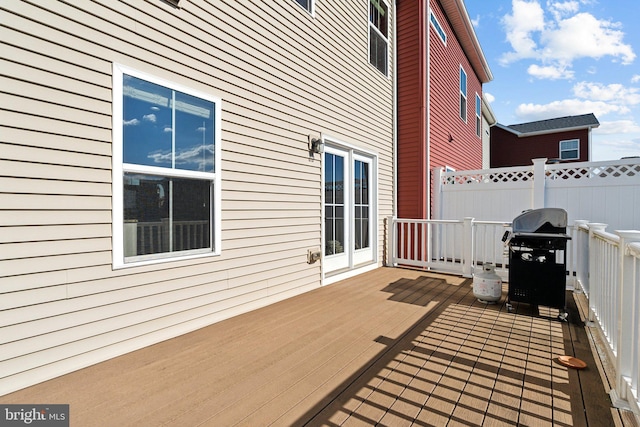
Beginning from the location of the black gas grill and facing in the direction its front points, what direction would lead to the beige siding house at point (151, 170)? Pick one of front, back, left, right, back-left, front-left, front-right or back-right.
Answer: front-left

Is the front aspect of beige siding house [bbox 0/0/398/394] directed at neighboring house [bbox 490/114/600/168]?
no

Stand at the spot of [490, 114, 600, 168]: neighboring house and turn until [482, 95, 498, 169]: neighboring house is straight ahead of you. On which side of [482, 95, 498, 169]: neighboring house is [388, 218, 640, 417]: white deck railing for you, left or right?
left

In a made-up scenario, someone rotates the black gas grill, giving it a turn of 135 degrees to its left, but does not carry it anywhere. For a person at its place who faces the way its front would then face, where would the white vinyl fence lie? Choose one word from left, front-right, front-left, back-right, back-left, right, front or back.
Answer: back-left

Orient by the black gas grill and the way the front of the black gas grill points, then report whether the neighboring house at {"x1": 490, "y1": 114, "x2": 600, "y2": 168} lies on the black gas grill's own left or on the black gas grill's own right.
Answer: on the black gas grill's own right

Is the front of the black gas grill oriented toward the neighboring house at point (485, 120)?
no
